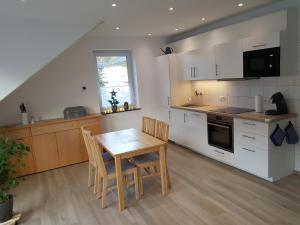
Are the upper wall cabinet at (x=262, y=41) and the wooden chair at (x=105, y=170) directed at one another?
yes

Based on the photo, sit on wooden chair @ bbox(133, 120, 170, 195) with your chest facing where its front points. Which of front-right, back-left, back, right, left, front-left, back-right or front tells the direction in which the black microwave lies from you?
back-left

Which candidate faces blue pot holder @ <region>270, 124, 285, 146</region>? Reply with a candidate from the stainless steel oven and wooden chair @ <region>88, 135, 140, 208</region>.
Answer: the wooden chair

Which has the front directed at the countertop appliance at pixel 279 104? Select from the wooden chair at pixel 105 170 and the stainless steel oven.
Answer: the wooden chair

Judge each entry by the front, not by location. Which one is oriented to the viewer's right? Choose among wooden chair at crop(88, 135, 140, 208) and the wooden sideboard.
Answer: the wooden chair

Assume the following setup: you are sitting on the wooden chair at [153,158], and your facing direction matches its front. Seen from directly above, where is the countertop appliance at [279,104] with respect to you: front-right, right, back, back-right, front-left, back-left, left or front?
back-left

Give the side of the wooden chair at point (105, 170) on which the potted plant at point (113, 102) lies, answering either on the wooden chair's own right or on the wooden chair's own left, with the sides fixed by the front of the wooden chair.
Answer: on the wooden chair's own left

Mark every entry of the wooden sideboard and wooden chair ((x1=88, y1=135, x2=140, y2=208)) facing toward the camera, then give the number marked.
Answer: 1

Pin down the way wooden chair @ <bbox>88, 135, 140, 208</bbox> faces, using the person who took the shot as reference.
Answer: facing to the right of the viewer

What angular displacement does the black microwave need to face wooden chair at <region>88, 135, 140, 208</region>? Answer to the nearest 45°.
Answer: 0° — it already faces it
